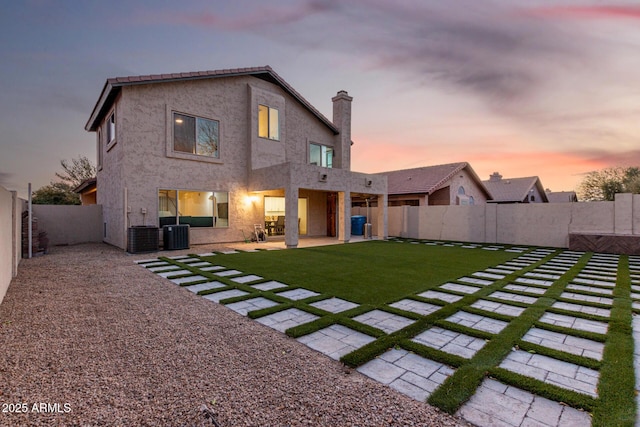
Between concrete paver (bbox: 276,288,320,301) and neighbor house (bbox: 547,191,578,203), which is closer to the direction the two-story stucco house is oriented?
the neighbor house

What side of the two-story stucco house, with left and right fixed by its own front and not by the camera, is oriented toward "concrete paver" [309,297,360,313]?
back

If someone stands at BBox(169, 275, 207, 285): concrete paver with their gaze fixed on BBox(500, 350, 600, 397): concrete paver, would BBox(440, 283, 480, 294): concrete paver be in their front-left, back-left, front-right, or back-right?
front-left

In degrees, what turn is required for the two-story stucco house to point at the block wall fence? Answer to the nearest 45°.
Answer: approximately 90° to its right

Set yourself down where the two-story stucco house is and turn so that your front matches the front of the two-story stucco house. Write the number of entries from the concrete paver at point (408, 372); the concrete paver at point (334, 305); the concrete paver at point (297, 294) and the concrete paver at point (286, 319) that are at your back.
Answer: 4

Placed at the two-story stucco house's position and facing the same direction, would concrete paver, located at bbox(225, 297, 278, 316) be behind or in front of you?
behind

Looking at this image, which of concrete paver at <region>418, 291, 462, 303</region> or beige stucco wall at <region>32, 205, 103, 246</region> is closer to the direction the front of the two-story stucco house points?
the beige stucco wall

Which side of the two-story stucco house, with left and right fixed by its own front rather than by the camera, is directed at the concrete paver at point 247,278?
back

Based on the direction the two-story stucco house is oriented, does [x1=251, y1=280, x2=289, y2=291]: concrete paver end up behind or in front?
behind

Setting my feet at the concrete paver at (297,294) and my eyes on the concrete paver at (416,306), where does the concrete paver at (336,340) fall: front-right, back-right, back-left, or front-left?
front-right

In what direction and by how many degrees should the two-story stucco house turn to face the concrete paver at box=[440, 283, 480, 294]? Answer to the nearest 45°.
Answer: approximately 135° to its right

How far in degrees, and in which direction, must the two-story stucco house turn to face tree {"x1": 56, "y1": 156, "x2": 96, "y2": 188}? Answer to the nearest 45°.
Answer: approximately 45° to its left

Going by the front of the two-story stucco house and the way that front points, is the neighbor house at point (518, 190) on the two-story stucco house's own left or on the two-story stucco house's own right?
on the two-story stucco house's own right

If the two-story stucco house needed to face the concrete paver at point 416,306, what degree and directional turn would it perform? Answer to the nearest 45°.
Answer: approximately 180°

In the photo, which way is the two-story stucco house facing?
away from the camera

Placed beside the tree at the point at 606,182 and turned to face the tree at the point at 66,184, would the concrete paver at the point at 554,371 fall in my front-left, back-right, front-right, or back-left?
front-left

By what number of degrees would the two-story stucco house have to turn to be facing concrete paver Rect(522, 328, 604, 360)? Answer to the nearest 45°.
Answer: approximately 180°

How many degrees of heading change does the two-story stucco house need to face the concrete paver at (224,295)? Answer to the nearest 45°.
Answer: approximately 180°
